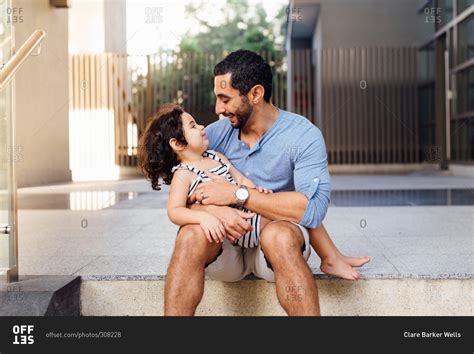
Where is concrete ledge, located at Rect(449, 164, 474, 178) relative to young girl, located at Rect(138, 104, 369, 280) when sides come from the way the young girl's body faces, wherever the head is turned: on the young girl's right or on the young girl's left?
on the young girl's left

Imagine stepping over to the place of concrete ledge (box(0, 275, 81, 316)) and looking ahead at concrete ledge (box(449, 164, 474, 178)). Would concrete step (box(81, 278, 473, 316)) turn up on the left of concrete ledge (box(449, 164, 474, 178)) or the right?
right

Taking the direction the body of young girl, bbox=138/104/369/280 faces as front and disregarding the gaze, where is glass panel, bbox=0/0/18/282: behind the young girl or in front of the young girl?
behind

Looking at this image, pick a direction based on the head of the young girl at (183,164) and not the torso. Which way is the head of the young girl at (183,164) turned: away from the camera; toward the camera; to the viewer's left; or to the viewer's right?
to the viewer's right

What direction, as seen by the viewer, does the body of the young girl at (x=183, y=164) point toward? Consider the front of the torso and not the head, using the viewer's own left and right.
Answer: facing the viewer and to the right of the viewer

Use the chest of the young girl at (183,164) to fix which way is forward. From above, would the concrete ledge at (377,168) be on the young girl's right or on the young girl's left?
on the young girl's left
